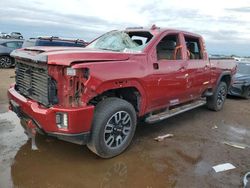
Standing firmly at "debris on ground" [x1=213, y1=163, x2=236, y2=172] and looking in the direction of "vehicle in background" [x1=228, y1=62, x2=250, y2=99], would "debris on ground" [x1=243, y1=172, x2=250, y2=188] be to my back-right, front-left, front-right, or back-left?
back-right

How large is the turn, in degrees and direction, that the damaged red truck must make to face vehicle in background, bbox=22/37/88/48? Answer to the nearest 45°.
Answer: approximately 135° to its right

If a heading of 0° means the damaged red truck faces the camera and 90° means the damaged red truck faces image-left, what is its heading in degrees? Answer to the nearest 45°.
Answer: approximately 45°
